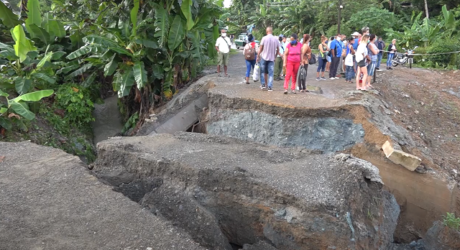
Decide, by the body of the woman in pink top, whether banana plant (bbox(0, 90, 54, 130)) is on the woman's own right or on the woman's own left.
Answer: on the woman's own right

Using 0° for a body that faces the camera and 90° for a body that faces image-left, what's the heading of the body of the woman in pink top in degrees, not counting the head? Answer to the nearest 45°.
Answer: approximately 0°

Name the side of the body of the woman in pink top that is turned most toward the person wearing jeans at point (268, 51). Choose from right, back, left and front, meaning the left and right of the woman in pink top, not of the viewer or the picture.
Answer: right

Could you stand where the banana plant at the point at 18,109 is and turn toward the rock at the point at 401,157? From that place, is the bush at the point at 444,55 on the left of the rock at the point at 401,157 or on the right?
left

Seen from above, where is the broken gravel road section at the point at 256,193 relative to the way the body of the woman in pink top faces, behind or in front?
in front

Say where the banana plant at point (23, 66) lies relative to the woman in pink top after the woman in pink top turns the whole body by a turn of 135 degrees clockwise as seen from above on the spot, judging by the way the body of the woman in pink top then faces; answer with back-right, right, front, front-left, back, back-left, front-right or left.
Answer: front-left

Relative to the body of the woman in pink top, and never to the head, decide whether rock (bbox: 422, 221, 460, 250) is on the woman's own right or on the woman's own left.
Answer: on the woman's own left

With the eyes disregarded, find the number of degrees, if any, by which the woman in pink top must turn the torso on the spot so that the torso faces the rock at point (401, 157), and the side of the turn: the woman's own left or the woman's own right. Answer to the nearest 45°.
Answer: approximately 45° to the woman's own left

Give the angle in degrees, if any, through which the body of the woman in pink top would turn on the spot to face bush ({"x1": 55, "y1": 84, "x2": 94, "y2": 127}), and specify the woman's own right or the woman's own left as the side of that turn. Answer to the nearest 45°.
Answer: approximately 90° to the woman's own right
